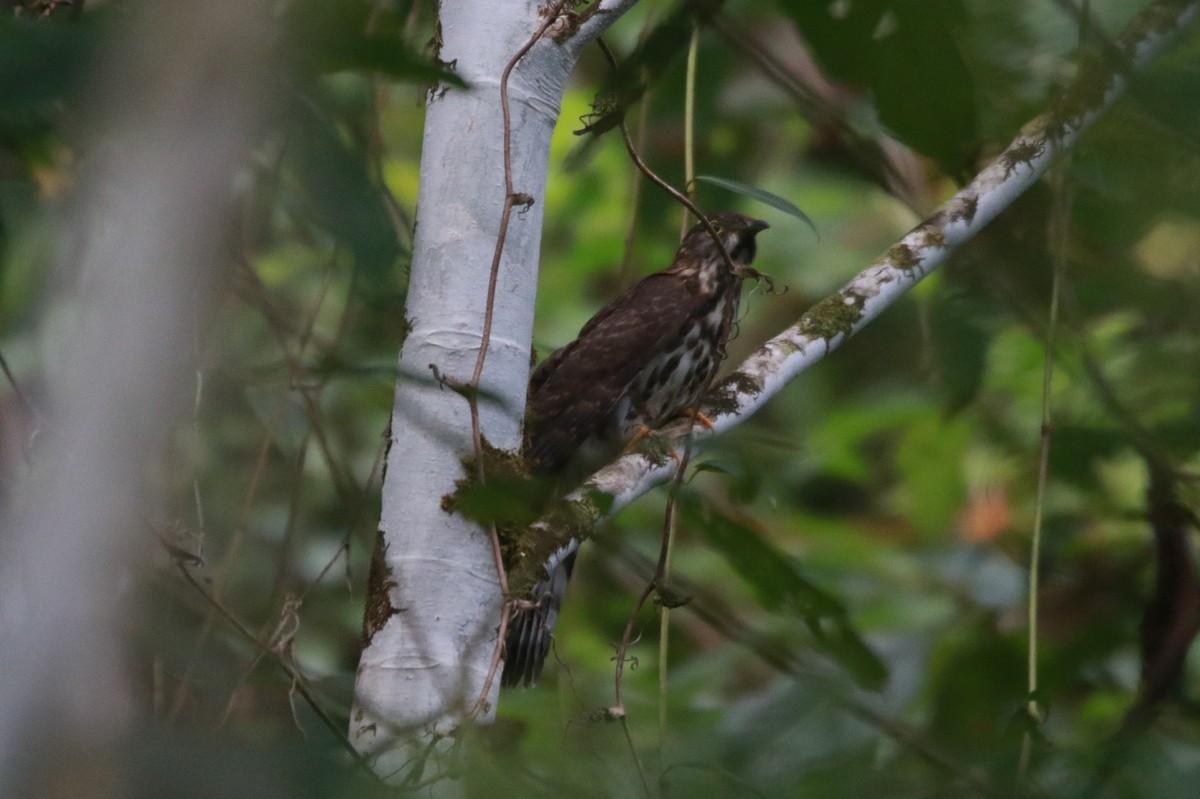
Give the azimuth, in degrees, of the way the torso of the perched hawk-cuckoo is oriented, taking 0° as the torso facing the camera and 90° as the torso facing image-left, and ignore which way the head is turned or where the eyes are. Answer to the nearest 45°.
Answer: approximately 270°

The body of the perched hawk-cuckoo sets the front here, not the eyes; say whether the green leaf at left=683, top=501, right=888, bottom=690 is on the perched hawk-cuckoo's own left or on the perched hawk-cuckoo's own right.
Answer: on the perched hawk-cuckoo's own right

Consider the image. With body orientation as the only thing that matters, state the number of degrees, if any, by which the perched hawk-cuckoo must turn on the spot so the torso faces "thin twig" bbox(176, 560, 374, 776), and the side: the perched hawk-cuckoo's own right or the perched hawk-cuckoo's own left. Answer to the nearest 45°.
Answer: approximately 180°
